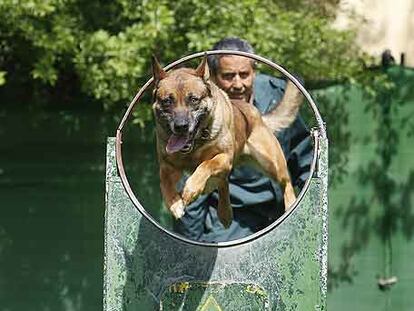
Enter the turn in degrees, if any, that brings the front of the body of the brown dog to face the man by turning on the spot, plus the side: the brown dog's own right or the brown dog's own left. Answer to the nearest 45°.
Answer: approximately 135° to the brown dog's own right

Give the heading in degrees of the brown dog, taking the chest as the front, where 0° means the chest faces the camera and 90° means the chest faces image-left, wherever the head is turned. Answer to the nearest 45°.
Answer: approximately 45°
